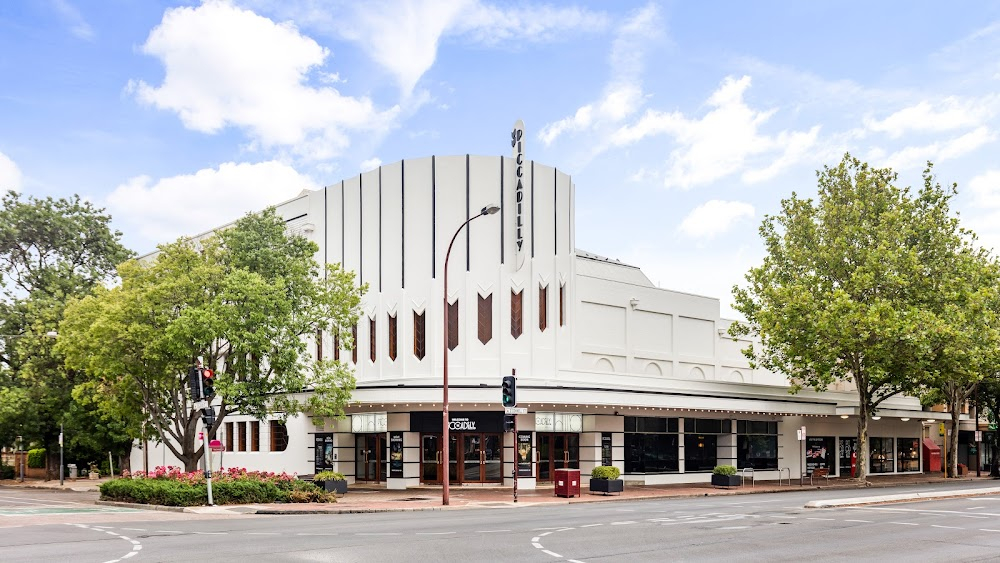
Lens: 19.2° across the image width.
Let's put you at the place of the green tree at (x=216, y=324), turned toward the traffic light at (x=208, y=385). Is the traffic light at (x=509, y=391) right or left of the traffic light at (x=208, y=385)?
left

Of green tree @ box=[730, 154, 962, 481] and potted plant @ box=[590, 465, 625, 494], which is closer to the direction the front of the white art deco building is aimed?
the potted plant

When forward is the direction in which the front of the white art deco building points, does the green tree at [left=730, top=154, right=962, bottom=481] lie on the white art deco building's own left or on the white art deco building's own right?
on the white art deco building's own left

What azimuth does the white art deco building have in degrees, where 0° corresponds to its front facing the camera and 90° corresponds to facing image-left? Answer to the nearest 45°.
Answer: approximately 0°

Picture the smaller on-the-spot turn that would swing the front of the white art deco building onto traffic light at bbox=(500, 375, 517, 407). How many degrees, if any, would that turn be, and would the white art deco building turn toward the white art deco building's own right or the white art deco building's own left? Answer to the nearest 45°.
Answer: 0° — it already faces it
